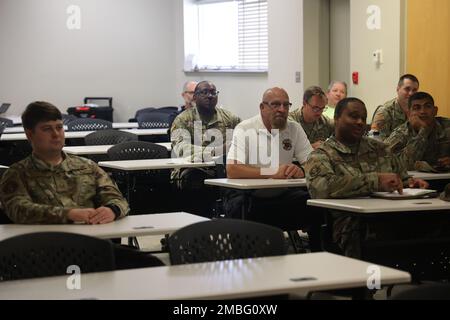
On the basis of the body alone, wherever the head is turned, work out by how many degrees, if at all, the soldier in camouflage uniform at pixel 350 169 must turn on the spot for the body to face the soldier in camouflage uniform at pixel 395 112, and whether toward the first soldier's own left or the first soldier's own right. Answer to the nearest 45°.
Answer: approximately 135° to the first soldier's own left

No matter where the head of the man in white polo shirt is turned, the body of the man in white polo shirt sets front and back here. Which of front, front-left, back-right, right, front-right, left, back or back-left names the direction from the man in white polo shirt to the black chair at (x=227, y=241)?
front-right

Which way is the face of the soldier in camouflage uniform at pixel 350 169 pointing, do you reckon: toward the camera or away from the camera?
toward the camera

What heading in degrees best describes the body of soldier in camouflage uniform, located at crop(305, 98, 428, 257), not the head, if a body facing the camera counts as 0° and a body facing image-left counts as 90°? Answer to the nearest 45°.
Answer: approximately 315°

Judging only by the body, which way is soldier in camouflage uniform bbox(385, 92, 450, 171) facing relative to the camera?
toward the camera

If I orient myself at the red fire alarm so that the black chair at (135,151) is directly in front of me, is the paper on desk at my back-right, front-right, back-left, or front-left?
front-left

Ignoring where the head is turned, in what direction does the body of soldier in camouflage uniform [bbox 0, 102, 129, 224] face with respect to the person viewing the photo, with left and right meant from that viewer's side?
facing the viewer and to the right of the viewer

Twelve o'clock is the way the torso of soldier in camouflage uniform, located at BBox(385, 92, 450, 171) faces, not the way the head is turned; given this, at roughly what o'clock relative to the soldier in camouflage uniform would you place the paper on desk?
The paper on desk is roughly at 12 o'clock from the soldier in camouflage uniform.

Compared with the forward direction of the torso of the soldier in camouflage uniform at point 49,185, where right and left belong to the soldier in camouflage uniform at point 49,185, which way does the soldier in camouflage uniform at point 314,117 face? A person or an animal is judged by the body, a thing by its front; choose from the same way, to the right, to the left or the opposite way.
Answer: the same way

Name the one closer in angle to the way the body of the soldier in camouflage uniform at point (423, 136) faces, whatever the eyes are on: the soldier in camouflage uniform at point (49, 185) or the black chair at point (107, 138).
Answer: the soldier in camouflage uniform

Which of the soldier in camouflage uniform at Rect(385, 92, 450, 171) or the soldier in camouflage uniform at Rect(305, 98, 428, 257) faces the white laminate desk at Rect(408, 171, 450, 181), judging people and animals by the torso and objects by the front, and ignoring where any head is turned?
the soldier in camouflage uniform at Rect(385, 92, 450, 171)

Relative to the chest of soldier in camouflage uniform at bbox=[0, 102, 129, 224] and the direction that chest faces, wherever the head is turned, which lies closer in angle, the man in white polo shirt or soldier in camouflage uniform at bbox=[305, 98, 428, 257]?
the soldier in camouflage uniform

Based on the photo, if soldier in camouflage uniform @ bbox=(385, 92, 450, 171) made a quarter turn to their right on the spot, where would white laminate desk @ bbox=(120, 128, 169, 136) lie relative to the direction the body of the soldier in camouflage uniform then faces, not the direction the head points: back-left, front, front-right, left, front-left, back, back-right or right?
front-right

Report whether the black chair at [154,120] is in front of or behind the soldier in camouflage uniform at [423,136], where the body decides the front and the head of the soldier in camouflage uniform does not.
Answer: behind

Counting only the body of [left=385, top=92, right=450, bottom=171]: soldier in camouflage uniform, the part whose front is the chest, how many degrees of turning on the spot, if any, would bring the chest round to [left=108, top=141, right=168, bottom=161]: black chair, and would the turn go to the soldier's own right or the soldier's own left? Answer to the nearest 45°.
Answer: approximately 90° to the soldier's own right

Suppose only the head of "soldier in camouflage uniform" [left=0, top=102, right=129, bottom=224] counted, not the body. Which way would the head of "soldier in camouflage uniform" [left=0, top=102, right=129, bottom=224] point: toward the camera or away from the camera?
toward the camera

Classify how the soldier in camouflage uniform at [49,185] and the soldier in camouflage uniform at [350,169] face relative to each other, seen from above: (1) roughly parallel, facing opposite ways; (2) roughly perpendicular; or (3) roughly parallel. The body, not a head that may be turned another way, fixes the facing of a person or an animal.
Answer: roughly parallel

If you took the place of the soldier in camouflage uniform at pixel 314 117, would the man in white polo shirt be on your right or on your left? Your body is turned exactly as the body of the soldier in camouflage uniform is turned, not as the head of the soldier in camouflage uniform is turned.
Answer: on your right
